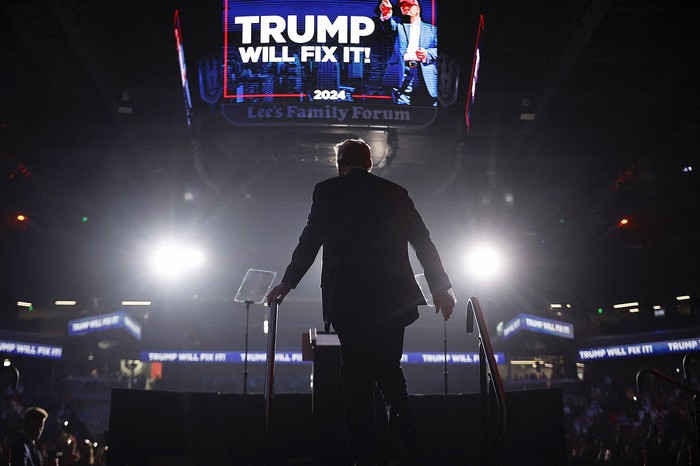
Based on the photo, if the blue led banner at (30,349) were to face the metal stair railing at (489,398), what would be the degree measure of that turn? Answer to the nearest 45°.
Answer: approximately 45° to its right

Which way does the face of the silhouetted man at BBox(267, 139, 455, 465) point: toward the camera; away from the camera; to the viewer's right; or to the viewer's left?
away from the camera

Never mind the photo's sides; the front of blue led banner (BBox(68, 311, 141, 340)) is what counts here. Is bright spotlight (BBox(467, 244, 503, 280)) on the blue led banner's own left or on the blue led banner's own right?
on the blue led banner's own left

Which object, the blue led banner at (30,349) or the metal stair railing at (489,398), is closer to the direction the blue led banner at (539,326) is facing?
the metal stair railing

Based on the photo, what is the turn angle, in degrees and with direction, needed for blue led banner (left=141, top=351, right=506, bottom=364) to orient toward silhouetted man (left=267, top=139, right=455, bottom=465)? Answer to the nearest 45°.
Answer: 0° — it already faces them

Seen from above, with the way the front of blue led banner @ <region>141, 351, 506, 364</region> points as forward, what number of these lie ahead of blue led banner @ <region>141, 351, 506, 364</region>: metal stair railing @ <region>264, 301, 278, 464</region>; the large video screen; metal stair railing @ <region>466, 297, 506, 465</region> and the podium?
4

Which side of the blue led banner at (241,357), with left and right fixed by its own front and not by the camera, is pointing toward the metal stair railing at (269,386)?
front

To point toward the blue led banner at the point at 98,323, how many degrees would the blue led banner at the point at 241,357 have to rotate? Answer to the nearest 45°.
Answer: approximately 45° to its right
